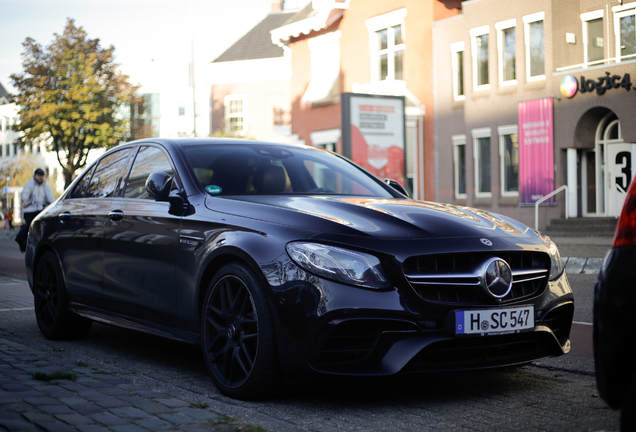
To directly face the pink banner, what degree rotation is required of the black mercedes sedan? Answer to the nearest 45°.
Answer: approximately 135° to its left

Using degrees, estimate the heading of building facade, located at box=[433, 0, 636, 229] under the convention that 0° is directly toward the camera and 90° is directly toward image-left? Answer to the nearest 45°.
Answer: approximately 45°

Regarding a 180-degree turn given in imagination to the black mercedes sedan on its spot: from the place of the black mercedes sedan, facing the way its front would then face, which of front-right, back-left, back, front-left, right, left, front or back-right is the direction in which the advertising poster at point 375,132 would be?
front-right

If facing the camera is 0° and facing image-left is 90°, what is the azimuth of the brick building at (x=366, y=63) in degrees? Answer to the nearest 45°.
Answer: approximately 45°

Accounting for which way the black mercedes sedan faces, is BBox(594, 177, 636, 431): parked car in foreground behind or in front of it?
in front

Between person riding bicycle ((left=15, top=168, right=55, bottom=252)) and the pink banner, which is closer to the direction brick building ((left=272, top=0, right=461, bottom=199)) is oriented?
the person riding bicycle

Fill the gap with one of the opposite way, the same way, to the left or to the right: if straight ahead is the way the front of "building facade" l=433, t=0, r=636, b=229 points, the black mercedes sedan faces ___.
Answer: to the left

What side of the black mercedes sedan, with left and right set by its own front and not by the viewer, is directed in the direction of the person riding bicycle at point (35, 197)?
back

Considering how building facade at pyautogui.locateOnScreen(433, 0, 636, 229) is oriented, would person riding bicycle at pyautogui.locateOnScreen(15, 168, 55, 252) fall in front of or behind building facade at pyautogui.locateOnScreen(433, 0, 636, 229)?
in front

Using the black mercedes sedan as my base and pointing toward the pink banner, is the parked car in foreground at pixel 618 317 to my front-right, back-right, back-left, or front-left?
back-right

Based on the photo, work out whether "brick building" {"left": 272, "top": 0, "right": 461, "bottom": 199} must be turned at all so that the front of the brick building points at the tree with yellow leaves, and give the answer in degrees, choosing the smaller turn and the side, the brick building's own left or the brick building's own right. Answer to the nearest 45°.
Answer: approximately 45° to the brick building's own right

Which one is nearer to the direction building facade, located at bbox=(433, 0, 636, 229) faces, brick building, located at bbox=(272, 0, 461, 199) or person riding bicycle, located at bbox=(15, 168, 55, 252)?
the person riding bicycle
